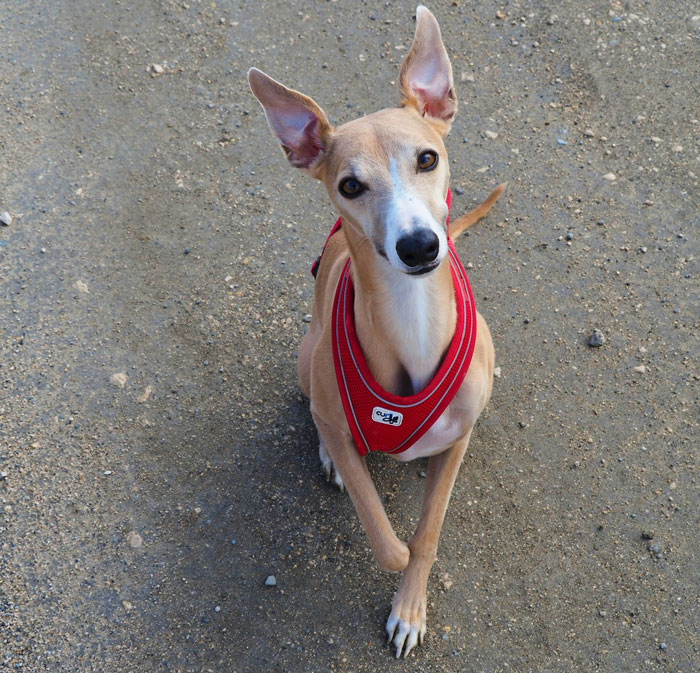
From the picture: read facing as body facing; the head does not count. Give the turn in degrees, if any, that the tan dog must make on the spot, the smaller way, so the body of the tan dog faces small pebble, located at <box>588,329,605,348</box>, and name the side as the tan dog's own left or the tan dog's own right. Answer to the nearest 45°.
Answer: approximately 135° to the tan dog's own left

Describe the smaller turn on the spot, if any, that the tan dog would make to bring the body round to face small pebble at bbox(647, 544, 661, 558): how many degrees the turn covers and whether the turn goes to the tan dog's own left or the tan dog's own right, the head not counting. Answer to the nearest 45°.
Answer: approximately 90° to the tan dog's own left

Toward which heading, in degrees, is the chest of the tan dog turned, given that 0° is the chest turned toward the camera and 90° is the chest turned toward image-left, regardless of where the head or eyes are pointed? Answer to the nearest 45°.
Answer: approximately 0°
